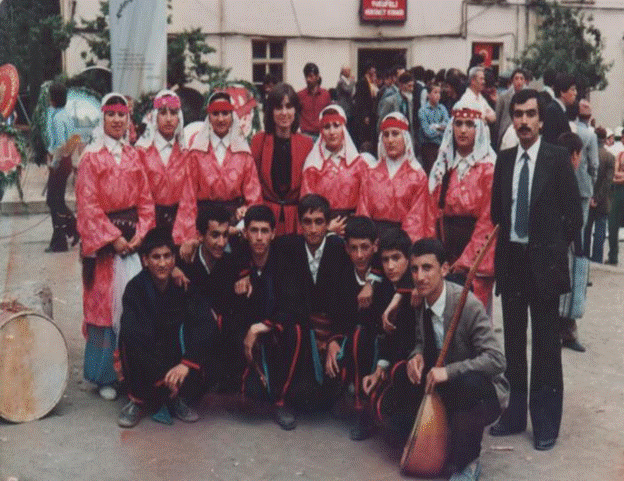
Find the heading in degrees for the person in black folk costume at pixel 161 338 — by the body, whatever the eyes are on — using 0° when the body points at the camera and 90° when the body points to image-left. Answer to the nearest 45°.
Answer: approximately 0°

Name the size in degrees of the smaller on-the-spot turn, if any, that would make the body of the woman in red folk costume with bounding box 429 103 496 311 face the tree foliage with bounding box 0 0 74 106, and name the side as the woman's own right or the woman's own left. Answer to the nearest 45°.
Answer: approximately 135° to the woman's own right

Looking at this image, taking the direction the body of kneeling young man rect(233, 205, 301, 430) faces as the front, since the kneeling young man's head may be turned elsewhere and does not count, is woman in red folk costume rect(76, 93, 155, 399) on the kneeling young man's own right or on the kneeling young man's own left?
on the kneeling young man's own right

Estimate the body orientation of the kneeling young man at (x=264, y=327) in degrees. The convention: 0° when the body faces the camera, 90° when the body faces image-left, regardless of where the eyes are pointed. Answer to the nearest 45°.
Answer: approximately 0°

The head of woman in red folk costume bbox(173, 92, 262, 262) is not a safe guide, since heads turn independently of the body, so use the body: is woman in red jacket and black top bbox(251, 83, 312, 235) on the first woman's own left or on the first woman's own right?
on the first woman's own left

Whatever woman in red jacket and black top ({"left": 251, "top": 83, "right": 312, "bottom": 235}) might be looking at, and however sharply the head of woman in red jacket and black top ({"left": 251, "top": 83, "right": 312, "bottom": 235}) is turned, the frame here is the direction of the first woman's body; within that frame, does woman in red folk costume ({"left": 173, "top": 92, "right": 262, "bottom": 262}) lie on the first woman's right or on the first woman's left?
on the first woman's right
